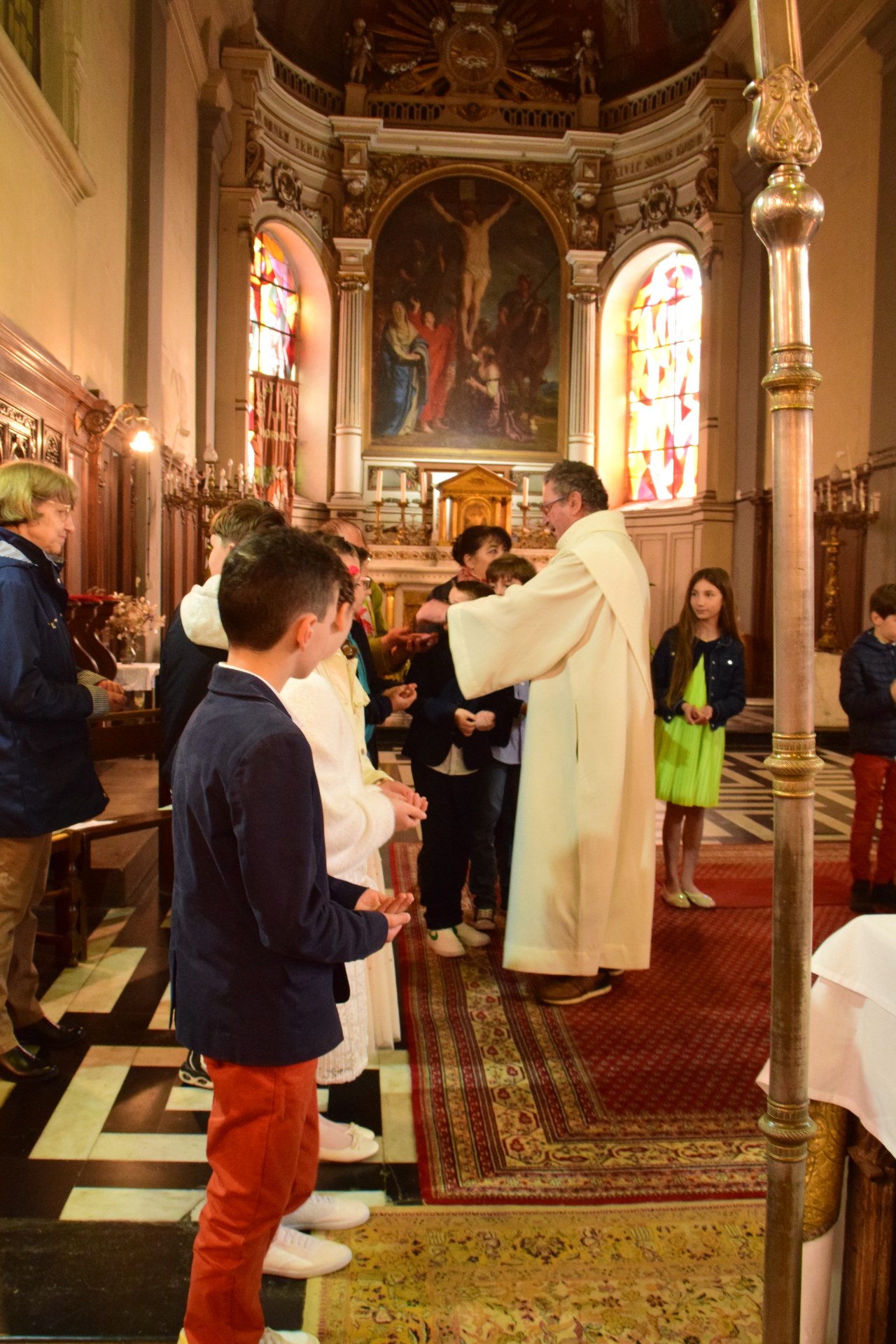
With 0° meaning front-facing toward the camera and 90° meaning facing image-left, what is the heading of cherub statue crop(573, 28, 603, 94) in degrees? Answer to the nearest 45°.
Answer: approximately 0°

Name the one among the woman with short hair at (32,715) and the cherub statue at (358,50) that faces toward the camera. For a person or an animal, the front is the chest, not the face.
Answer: the cherub statue

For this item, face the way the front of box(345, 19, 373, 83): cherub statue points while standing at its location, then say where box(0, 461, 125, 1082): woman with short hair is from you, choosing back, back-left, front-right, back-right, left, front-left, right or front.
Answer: front

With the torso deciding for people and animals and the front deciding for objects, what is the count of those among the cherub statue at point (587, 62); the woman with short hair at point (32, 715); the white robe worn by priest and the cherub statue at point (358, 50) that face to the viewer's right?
1

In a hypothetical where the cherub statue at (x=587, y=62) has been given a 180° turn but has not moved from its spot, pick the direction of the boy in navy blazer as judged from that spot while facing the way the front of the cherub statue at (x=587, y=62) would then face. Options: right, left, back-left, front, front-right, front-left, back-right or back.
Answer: back

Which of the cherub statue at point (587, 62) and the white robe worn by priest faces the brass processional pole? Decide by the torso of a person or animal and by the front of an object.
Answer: the cherub statue

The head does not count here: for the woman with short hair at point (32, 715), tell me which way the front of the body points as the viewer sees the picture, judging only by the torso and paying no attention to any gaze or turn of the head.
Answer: to the viewer's right

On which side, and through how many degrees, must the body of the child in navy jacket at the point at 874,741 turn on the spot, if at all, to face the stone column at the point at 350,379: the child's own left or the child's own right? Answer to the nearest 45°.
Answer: approximately 180°

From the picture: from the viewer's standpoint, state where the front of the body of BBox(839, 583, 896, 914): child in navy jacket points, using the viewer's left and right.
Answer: facing the viewer and to the right of the viewer

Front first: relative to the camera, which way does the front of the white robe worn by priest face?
to the viewer's left

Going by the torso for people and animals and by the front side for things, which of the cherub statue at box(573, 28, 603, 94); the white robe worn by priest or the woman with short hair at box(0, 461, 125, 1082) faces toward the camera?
the cherub statue

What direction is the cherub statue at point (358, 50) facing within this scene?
toward the camera

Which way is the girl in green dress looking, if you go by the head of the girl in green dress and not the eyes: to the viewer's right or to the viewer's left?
to the viewer's left
